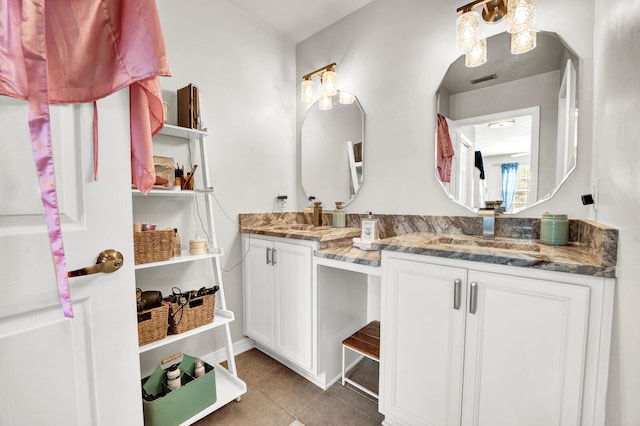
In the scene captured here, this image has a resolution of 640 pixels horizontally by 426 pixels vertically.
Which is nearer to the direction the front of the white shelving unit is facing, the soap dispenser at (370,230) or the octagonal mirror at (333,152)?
the soap dispenser

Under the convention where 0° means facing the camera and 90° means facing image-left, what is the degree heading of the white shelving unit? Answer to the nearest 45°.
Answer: approximately 315°

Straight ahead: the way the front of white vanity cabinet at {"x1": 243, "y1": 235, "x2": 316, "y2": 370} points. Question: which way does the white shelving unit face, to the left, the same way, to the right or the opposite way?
to the left

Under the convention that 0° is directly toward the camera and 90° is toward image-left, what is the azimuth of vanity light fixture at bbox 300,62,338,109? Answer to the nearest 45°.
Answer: approximately 45°

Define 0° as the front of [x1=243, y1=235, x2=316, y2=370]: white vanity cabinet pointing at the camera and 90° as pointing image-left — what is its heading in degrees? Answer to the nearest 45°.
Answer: approximately 45°

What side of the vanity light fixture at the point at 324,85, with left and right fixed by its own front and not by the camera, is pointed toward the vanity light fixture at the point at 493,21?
left

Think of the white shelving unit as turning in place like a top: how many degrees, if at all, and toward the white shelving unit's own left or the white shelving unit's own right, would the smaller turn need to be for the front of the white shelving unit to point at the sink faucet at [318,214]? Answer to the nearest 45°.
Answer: approximately 90° to the white shelving unit's own left

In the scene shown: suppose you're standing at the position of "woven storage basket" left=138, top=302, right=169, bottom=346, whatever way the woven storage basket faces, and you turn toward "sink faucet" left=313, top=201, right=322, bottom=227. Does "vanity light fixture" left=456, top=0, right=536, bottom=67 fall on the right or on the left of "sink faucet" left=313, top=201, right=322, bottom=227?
right
